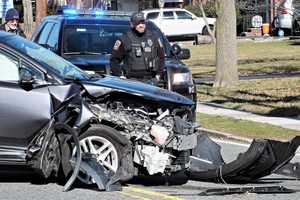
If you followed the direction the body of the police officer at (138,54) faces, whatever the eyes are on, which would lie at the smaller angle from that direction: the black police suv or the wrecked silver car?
the wrecked silver car

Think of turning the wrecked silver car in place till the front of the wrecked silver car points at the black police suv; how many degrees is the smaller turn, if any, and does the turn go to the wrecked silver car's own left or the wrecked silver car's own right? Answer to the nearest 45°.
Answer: approximately 135° to the wrecked silver car's own left

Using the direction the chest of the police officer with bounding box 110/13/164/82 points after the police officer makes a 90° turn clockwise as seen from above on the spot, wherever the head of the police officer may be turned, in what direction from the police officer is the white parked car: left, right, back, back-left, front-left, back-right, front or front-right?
back-right

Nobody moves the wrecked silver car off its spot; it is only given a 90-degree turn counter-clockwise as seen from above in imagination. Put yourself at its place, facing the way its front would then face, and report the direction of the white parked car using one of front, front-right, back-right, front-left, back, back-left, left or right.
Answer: front-left

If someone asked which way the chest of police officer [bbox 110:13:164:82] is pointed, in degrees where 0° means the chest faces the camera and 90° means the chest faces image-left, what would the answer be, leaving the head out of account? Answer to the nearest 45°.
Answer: approximately 315°

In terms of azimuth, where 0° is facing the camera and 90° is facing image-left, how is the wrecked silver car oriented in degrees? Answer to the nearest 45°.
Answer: approximately 315°

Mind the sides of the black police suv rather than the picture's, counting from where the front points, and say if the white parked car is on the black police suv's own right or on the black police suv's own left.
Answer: on the black police suv's own left

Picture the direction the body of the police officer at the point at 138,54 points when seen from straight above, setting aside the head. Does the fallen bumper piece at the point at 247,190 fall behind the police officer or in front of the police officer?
in front

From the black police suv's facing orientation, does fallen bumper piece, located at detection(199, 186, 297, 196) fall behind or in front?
in front

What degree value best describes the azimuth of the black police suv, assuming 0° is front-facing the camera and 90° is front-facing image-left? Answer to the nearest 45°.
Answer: approximately 315°
